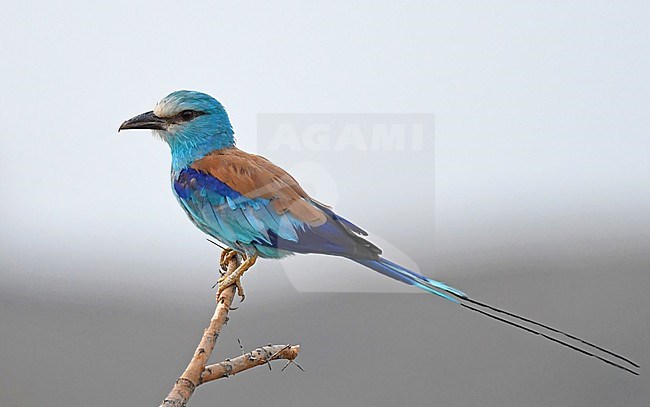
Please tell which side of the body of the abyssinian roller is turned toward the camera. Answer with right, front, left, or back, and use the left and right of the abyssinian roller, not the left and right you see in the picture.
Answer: left
